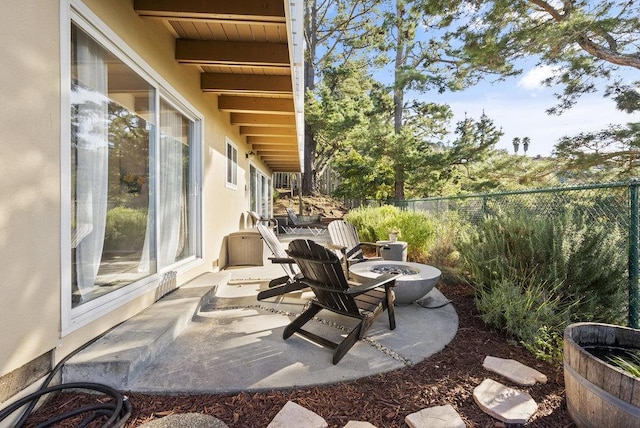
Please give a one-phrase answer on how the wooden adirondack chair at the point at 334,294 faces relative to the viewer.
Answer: facing away from the viewer and to the right of the viewer

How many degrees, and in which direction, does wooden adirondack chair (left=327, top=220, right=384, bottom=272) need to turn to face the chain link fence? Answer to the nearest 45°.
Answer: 0° — it already faces it

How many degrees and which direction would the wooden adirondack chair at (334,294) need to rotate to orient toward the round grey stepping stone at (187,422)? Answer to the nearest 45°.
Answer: approximately 180°

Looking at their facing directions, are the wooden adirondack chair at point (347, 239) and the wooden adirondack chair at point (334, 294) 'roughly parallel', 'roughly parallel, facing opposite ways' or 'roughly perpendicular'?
roughly perpendicular

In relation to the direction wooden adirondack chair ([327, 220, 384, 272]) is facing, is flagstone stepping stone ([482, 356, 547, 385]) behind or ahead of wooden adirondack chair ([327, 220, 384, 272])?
ahead

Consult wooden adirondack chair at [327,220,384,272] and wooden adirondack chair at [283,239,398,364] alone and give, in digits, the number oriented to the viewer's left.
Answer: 0

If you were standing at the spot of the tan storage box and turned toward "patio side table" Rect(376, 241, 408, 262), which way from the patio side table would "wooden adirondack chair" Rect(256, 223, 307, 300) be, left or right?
right

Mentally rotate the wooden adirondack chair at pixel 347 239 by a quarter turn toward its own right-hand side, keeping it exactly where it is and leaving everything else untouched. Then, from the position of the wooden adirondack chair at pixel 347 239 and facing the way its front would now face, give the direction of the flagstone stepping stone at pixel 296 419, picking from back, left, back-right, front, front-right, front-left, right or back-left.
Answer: front-left

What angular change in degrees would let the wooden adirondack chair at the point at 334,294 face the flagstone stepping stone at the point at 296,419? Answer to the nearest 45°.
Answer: approximately 135° to its right

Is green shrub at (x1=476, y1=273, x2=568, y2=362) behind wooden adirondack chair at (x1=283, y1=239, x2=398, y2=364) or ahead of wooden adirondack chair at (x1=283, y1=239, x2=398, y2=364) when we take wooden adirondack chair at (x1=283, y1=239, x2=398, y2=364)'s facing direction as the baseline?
ahead

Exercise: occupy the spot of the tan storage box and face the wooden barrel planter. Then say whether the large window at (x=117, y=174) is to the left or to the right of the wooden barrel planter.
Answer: right

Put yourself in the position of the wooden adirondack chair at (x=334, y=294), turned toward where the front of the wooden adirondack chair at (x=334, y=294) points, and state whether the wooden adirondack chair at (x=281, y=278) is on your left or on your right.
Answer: on your left

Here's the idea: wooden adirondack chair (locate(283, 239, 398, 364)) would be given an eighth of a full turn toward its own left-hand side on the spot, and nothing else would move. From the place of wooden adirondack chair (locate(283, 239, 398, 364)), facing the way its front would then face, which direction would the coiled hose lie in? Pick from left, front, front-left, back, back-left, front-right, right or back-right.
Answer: back-left

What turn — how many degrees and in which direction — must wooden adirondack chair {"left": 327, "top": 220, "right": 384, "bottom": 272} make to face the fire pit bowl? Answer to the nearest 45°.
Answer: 0° — it already faces it
